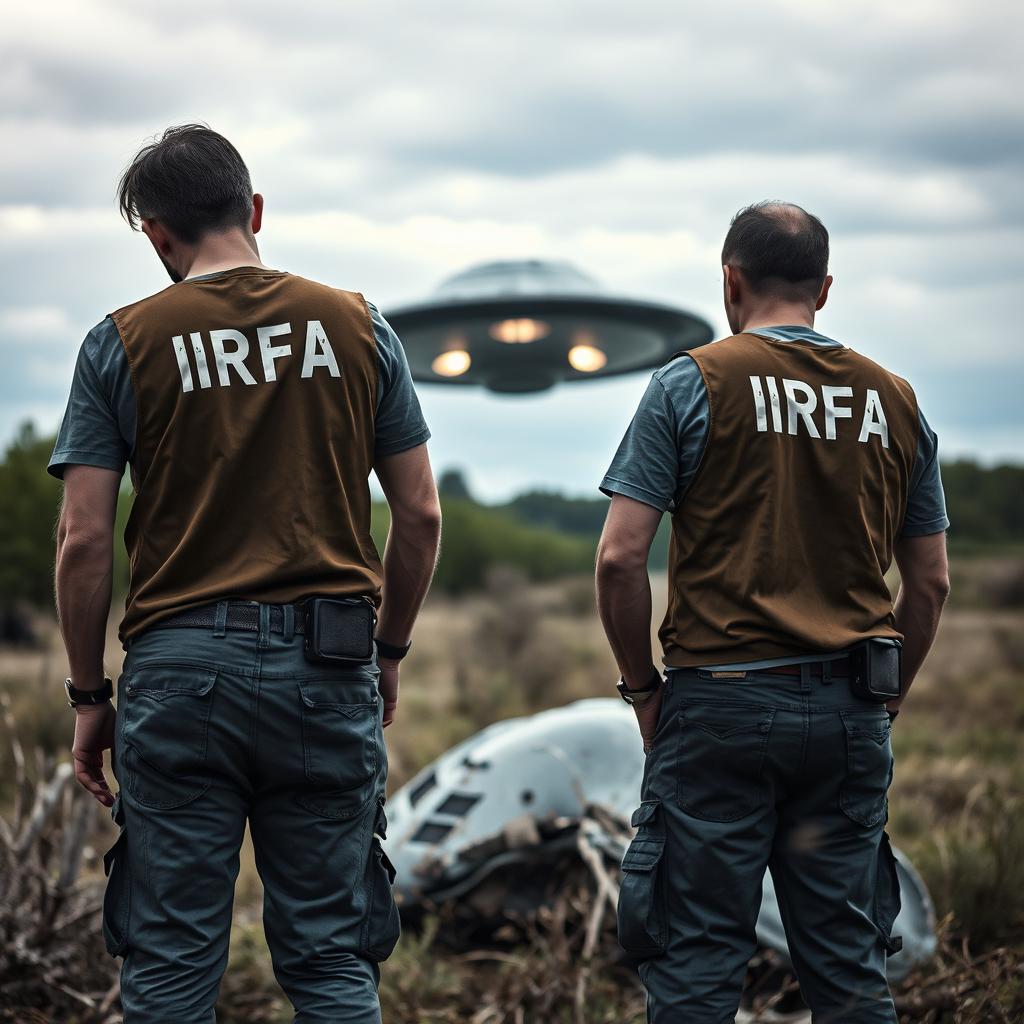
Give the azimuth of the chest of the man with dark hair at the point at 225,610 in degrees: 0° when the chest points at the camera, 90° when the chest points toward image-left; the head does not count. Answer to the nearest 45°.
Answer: approximately 180°

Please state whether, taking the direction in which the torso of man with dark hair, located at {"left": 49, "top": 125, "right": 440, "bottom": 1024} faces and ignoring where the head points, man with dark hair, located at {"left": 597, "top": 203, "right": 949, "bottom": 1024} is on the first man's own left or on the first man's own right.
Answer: on the first man's own right

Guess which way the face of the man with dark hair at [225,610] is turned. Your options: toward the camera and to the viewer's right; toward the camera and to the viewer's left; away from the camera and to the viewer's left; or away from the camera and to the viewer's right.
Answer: away from the camera and to the viewer's left

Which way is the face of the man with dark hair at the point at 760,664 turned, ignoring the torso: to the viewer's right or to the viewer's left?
to the viewer's left

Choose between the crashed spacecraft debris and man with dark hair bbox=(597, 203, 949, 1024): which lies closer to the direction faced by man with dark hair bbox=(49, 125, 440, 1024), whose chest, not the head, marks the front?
the crashed spacecraft debris

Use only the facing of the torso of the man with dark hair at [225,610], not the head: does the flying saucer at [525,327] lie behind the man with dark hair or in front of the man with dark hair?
in front
